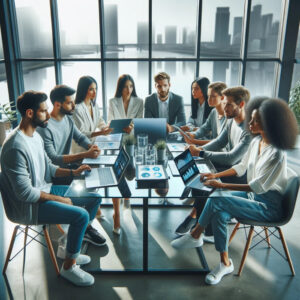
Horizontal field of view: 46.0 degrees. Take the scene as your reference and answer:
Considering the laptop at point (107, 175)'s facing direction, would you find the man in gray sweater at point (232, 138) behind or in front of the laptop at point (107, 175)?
behind

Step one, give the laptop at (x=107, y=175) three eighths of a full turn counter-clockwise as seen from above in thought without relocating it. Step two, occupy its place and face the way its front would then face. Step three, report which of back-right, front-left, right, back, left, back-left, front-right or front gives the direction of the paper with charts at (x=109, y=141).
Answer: back-left

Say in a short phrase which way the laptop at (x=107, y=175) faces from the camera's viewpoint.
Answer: facing to the left of the viewer

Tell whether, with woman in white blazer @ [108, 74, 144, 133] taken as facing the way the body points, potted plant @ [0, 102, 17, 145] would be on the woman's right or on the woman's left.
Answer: on the woman's right

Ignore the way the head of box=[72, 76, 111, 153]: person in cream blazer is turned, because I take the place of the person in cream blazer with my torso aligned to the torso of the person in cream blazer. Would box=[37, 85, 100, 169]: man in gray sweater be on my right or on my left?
on my right

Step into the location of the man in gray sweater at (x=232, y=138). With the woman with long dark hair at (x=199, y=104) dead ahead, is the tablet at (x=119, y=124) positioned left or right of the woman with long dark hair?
left

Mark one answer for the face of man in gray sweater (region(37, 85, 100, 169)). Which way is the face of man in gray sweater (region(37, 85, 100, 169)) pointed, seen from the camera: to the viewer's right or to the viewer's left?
to the viewer's right

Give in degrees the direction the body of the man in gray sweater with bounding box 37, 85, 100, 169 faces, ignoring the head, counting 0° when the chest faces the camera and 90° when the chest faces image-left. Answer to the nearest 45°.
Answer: approximately 315°

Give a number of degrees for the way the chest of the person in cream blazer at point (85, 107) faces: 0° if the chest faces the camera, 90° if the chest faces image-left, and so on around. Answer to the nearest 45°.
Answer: approximately 315°

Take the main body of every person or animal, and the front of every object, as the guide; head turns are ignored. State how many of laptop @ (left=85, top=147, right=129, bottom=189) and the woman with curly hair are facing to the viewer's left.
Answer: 2

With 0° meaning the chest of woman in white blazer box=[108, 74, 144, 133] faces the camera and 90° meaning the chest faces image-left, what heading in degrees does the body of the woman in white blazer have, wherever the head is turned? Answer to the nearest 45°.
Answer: approximately 0°

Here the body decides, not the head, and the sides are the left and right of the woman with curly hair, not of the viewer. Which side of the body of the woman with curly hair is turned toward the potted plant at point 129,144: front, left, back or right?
front

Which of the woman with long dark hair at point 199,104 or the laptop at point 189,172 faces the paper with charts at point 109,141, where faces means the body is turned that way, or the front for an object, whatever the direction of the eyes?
the woman with long dark hair

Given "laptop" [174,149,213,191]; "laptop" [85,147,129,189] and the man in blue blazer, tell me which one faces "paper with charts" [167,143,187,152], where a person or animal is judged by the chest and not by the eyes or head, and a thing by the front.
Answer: the man in blue blazer

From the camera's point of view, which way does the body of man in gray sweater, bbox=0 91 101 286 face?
to the viewer's right

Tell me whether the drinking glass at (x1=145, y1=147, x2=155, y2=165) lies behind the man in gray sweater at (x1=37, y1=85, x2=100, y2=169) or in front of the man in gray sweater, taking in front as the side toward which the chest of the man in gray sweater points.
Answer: in front

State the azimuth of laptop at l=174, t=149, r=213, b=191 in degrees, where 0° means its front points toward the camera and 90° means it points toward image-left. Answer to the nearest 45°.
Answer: approximately 315°
